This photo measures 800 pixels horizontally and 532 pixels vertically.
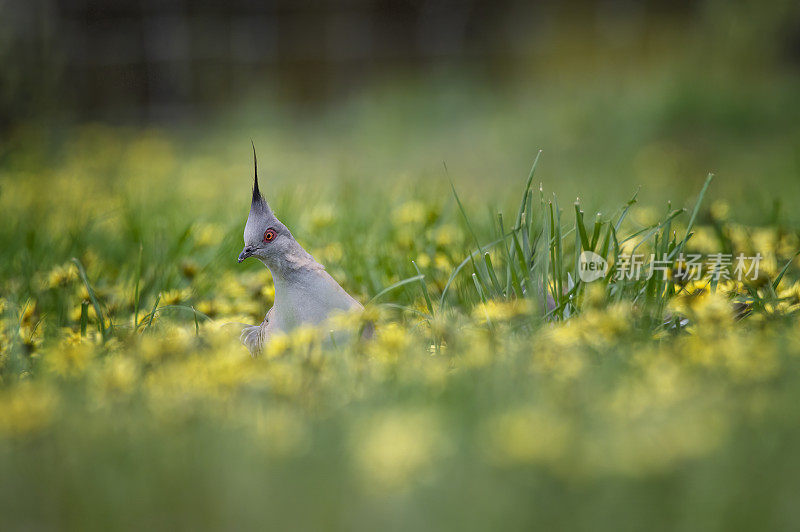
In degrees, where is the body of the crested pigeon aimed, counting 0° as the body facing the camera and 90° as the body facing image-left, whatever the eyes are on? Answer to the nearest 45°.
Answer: approximately 90°
